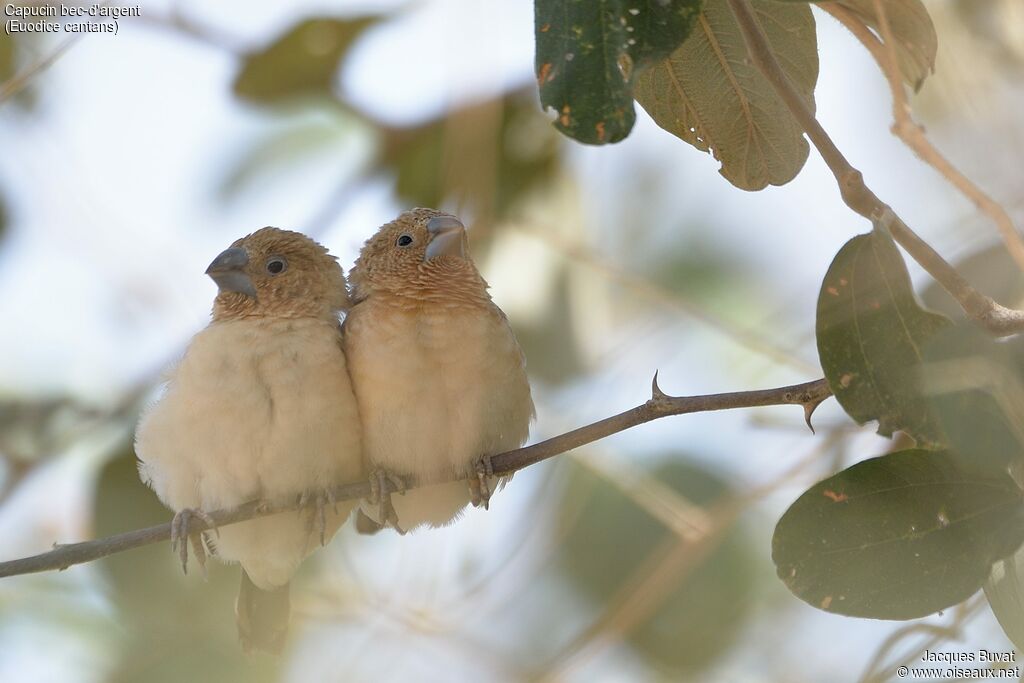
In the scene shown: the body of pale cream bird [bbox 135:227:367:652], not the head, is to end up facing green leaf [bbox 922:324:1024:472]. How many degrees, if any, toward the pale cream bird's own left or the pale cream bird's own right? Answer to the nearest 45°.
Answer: approximately 45° to the pale cream bird's own left

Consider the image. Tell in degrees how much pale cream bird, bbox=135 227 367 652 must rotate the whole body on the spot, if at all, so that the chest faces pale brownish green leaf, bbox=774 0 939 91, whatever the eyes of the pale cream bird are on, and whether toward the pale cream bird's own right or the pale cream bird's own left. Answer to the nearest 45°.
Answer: approximately 45° to the pale cream bird's own left

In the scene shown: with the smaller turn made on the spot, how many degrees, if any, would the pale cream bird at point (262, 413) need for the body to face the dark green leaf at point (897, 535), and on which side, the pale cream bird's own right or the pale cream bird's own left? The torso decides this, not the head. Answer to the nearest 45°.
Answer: approximately 45° to the pale cream bird's own left

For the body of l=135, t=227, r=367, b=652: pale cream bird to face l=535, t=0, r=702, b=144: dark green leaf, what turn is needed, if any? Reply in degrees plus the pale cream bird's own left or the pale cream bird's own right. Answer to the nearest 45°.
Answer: approximately 45° to the pale cream bird's own left

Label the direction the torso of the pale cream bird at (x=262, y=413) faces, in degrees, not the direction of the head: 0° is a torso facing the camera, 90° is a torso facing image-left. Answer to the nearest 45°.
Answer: approximately 0°

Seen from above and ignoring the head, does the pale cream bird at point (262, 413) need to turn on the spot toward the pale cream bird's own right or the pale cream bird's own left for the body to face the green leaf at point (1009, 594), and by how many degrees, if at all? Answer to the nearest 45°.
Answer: approximately 45° to the pale cream bird's own left
